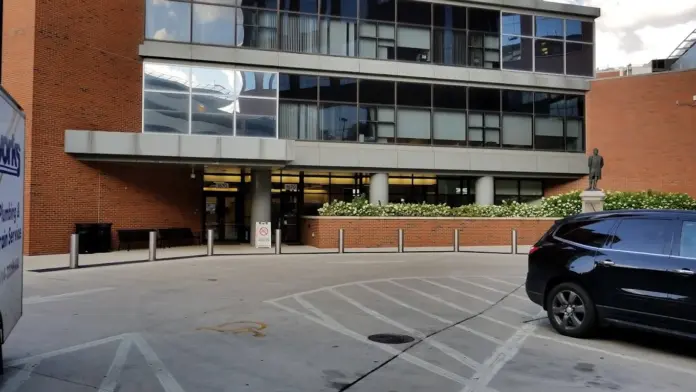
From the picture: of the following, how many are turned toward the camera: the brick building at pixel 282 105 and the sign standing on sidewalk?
2

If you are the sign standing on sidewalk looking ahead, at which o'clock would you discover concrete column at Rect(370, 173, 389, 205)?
The concrete column is roughly at 8 o'clock from the sign standing on sidewalk.

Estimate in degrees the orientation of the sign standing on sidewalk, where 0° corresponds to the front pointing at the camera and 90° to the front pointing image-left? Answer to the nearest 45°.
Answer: approximately 0°

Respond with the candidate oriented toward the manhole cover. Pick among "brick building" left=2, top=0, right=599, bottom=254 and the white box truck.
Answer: the brick building

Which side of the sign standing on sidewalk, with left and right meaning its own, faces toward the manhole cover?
front

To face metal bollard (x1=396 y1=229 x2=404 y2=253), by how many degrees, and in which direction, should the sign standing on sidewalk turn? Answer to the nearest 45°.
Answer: approximately 90° to its left
